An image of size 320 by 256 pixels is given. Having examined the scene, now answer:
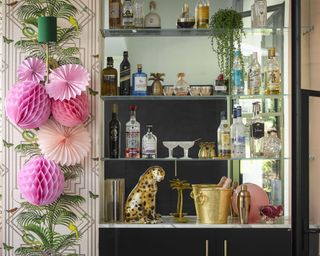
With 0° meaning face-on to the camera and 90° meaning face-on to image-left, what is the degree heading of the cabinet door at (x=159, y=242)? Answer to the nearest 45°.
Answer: approximately 0°

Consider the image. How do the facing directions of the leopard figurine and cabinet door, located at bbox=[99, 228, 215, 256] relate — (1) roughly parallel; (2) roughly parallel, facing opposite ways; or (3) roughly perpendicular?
roughly perpendicular

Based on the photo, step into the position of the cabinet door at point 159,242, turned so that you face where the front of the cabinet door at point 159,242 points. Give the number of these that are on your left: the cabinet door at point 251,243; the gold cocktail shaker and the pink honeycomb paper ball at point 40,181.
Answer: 2

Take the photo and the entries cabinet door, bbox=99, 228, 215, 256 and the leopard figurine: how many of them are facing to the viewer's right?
1

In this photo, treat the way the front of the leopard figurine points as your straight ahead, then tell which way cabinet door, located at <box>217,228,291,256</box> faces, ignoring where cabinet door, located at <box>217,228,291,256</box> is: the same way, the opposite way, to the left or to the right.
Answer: to the right

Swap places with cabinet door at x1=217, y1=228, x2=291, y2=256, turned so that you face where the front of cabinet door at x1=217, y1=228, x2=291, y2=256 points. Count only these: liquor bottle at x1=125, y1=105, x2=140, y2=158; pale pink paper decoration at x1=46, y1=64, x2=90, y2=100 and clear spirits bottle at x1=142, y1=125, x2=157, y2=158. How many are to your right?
3

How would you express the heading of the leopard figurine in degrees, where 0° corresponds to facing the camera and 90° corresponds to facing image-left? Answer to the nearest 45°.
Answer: approximately 270°

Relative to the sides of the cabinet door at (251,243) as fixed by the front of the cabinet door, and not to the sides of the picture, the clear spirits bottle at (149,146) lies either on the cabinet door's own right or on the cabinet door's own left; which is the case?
on the cabinet door's own right

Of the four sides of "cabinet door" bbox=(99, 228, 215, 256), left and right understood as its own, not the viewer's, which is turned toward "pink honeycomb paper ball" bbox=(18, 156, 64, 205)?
right
